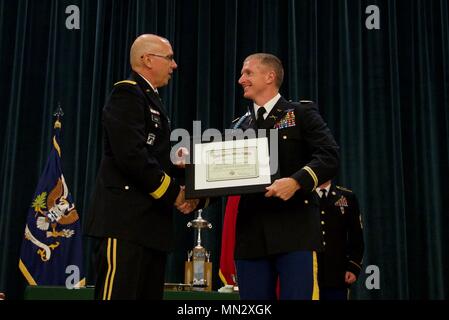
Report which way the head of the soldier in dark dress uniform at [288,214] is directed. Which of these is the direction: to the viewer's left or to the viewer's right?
to the viewer's left

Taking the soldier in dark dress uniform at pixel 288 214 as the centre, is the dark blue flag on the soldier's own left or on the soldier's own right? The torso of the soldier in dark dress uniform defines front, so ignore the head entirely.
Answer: on the soldier's own right

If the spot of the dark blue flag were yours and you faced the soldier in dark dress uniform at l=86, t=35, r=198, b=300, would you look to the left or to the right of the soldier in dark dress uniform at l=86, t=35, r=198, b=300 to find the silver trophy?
left

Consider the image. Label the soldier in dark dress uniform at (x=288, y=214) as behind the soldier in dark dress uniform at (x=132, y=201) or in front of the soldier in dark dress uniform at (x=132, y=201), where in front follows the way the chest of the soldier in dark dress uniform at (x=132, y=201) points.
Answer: in front

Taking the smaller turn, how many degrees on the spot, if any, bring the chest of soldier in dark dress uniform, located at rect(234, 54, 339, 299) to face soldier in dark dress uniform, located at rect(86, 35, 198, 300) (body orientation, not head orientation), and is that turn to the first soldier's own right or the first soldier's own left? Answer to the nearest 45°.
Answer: approximately 45° to the first soldier's own right

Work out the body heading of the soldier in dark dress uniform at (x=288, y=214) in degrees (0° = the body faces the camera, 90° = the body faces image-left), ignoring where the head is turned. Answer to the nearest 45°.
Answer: approximately 45°

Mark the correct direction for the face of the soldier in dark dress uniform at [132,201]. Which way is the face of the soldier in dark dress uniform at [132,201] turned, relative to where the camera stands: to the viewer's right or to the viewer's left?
to the viewer's right

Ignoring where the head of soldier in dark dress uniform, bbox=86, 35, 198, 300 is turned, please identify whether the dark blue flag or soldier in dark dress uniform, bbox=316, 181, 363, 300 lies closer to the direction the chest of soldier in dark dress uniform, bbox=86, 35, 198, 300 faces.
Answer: the soldier in dark dress uniform

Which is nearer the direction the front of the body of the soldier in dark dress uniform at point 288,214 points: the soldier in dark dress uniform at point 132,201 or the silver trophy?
the soldier in dark dress uniform

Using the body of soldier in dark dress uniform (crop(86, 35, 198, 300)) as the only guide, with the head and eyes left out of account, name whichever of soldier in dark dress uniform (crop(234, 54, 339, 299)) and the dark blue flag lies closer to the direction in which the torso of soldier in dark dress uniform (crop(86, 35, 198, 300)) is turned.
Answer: the soldier in dark dress uniform

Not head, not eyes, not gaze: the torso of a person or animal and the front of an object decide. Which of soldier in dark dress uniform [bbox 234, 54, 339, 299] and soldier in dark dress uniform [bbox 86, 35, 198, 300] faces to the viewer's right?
soldier in dark dress uniform [bbox 86, 35, 198, 300]

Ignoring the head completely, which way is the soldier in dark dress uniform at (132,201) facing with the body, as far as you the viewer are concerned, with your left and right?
facing to the right of the viewer
